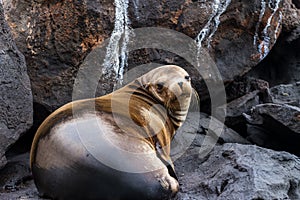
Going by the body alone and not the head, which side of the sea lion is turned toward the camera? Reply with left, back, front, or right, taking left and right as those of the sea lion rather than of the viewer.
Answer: right
